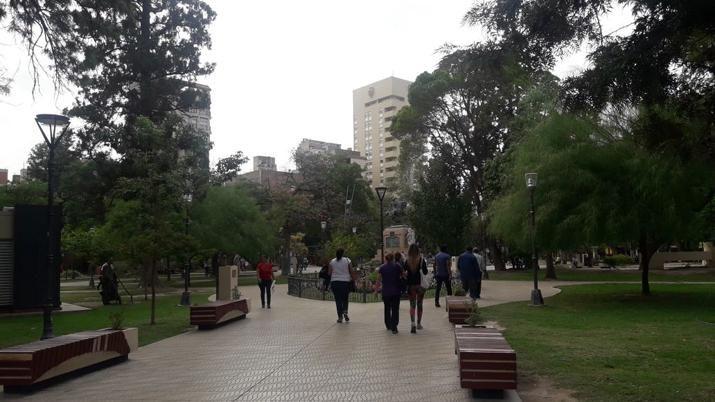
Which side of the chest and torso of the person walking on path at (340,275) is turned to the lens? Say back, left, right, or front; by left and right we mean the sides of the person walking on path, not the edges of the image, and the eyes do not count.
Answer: back

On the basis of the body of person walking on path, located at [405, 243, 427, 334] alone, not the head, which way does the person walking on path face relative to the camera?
away from the camera

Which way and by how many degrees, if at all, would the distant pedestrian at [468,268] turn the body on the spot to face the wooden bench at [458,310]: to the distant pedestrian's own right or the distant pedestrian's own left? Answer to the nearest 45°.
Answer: approximately 180°

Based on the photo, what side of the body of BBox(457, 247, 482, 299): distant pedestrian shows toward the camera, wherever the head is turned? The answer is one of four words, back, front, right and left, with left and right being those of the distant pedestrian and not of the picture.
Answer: back

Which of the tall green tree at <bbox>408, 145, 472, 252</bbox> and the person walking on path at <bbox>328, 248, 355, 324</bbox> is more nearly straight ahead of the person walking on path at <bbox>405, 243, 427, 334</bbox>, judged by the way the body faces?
the tall green tree

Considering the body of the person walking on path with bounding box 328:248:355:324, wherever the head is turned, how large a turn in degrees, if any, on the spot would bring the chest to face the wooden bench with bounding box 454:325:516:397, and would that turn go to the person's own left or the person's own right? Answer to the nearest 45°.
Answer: approximately 180°

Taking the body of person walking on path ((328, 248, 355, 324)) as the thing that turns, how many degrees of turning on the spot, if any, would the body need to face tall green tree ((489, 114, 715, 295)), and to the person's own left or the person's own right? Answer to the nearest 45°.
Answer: approximately 45° to the person's own right

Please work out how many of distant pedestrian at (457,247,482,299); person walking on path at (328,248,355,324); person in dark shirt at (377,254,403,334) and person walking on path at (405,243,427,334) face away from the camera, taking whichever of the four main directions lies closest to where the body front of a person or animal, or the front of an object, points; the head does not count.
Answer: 4

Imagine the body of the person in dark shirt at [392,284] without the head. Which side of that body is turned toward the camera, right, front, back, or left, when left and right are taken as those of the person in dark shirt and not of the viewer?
back

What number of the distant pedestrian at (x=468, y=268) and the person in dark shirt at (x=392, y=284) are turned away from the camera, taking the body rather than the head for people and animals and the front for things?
2
